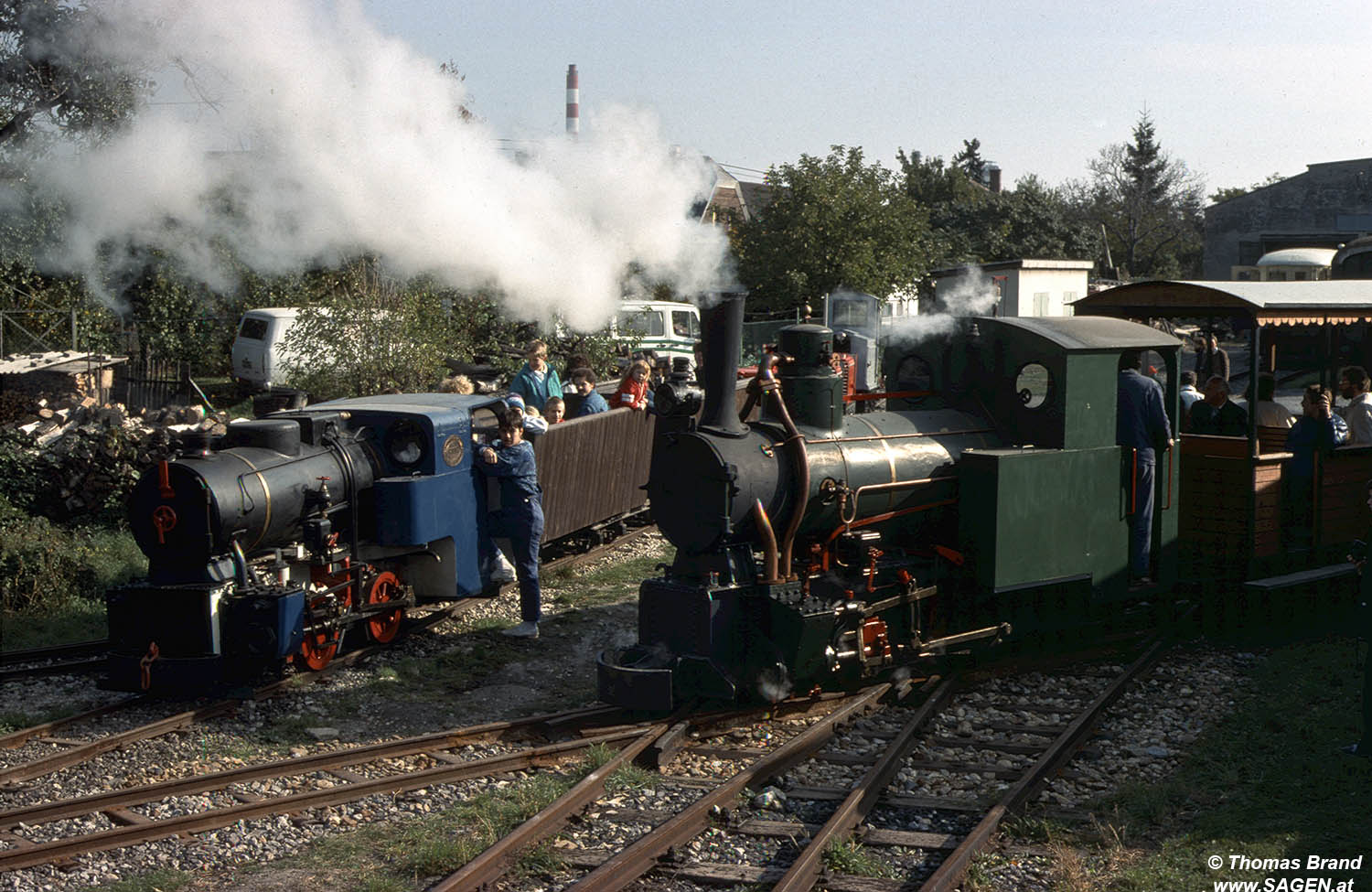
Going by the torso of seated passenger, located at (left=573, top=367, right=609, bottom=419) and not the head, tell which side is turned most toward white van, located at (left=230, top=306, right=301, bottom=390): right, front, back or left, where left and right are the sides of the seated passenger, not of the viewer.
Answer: right

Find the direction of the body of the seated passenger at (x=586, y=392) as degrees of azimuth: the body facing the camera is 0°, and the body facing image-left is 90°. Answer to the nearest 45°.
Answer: approximately 45°

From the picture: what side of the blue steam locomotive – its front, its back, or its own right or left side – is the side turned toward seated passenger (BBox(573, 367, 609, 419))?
back

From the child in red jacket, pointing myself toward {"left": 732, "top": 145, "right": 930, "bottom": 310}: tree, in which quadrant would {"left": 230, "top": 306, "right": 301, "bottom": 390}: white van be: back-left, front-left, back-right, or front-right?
front-left

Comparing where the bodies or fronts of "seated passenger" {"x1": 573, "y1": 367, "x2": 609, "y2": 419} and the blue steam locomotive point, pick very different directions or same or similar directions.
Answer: same or similar directions

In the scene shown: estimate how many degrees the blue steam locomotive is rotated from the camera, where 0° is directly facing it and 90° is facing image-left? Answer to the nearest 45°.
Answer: approximately 45°

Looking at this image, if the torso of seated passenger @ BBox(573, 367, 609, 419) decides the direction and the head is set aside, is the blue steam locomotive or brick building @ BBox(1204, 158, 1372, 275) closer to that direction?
the blue steam locomotive

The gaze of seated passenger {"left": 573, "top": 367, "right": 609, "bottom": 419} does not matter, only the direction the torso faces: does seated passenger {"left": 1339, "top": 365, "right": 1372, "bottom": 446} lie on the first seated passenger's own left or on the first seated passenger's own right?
on the first seated passenger's own left

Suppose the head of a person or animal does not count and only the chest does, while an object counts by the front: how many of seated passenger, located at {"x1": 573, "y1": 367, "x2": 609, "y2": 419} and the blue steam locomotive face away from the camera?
0

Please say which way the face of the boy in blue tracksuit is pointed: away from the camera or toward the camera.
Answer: toward the camera
